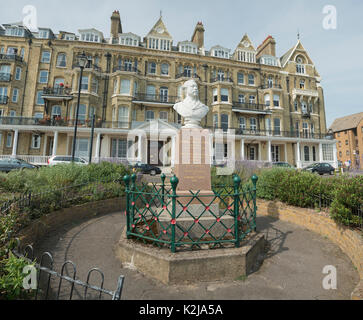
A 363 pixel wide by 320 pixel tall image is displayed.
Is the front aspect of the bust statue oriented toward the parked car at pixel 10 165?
no

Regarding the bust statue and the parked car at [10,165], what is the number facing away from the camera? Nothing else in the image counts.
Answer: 0

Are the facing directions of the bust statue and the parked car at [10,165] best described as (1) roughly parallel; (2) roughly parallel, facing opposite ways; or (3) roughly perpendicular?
roughly perpendicular

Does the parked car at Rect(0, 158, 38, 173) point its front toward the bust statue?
no
